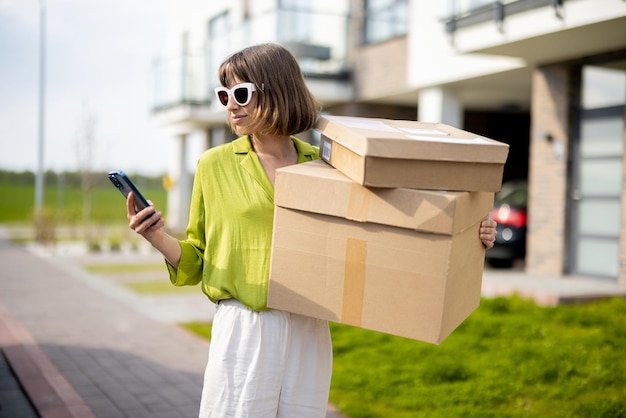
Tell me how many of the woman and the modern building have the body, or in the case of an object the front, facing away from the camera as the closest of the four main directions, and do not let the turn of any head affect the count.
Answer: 0

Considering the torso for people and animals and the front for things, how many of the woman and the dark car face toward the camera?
1

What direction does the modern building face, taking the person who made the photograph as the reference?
facing the viewer and to the left of the viewer

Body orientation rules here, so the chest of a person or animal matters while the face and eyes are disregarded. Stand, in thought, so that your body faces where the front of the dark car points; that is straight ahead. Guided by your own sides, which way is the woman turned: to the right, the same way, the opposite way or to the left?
the opposite way

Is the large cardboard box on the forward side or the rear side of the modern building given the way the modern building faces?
on the forward side

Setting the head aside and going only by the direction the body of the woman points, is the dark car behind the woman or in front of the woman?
behind

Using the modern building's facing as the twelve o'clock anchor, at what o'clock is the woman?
The woman is roughly at 11 o'clock from the modern building.

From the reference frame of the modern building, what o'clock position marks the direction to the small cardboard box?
The small cardboard box is roughly at 11 o'clock from the modern building.

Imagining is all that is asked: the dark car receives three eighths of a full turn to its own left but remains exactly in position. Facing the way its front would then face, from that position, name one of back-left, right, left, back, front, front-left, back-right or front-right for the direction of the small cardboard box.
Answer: front-left

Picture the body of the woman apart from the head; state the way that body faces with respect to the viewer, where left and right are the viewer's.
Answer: facing the viewer

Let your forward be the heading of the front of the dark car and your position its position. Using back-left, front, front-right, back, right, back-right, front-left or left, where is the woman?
back

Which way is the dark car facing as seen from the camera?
away from the camera

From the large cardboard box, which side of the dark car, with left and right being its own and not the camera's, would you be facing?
back
